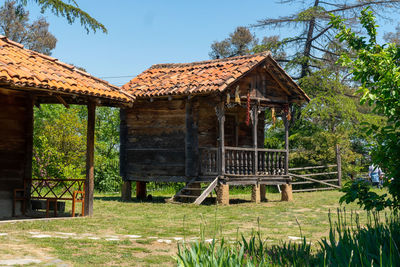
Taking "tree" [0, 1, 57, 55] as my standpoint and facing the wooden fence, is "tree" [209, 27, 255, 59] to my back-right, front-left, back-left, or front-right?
front-left

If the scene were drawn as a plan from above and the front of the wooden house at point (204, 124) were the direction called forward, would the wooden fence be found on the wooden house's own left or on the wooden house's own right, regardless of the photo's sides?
on the wooden house's own left

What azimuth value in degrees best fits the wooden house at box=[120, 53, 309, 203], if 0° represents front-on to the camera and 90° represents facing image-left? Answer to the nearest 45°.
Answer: approximately 315°

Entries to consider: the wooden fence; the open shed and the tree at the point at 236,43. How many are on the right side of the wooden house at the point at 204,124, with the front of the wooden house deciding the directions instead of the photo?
1

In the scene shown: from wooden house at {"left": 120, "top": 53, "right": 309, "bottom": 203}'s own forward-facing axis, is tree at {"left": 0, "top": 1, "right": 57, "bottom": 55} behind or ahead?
behind

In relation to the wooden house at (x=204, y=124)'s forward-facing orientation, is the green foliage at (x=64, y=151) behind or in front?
behind

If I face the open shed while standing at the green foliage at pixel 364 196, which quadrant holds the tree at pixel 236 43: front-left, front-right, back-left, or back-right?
front-right

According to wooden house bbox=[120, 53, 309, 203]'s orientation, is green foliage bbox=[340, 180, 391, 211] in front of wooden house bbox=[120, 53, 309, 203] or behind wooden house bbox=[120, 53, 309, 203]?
in front

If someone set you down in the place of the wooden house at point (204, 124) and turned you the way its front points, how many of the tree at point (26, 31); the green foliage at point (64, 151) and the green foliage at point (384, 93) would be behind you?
2

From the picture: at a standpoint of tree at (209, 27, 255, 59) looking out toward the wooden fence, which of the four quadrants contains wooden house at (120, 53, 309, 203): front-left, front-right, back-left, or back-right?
front-right

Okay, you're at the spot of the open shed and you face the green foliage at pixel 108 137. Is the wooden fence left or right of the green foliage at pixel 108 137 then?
right

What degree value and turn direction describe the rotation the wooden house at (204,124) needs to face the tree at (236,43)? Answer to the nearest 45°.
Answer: approximately 135° to its left
